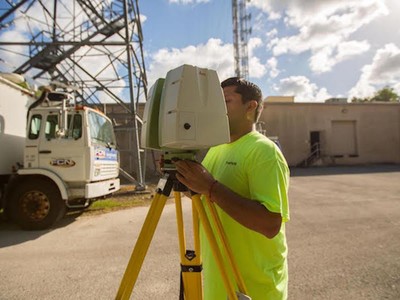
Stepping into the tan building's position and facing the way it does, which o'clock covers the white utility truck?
The white utility truck is roughly at 1 o'clock from the tan building.

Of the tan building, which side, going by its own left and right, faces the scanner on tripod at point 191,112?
front

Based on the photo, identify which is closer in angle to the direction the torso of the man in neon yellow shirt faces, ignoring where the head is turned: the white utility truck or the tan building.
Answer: the white utility truck

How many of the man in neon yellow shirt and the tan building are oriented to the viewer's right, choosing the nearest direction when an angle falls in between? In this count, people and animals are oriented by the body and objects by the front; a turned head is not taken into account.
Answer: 0

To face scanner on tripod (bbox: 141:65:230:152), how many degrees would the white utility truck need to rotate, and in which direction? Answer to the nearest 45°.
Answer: approximately 45° to its right

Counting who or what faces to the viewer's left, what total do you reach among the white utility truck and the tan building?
0

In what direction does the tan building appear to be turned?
toward the camera

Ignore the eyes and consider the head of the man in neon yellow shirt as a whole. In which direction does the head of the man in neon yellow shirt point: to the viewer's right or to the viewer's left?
to the viewer's left

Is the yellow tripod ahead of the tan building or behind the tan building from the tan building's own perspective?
ahead

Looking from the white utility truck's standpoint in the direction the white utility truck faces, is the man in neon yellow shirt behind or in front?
in front

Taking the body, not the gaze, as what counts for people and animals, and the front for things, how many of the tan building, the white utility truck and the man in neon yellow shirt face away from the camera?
0

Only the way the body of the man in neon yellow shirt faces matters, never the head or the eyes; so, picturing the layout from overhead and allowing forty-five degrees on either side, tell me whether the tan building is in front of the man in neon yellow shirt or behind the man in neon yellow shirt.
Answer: behind

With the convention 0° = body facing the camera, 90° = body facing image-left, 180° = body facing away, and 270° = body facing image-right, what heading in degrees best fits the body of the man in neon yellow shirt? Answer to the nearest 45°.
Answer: approximately 45°
